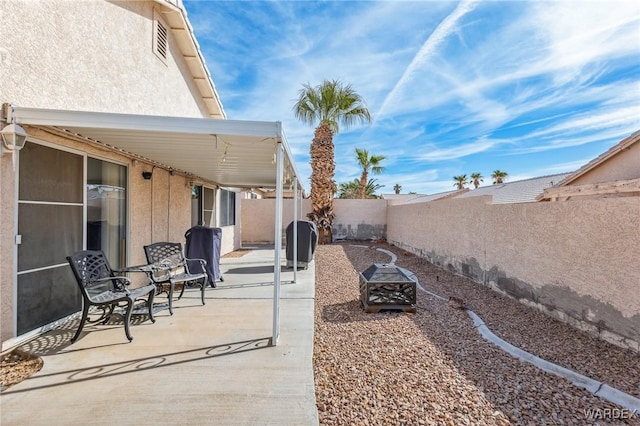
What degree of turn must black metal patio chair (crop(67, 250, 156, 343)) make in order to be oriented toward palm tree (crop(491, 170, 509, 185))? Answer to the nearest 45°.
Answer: approximately 45° to its left

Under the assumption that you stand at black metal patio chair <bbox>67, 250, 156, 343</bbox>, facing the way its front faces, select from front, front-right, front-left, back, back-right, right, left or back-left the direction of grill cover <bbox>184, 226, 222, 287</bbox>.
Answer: left

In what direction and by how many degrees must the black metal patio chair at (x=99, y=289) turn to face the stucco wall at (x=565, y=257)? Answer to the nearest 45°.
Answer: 0° — it already faces it

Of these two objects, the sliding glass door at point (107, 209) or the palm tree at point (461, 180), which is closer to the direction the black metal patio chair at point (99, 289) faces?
the palm tree

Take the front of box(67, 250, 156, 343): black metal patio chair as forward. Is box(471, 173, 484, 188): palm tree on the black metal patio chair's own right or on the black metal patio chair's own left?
on the black metal patio chair's own left

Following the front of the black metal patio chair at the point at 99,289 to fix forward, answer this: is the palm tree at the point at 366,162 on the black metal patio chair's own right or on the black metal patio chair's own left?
on the black metal patio chair's own left

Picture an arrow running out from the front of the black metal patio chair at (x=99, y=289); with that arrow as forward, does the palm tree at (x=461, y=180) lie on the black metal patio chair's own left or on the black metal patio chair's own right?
on the black metal patio chair's own left

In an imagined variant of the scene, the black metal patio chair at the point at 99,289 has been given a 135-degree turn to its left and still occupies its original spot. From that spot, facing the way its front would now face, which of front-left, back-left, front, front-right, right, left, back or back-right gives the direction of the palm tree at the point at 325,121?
front-right

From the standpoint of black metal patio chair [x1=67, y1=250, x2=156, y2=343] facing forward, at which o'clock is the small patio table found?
The small patio table is roughly at 9 o'clock from the black metal patio chair.

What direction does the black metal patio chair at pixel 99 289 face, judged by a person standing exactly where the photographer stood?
facing the viewer and to the right of the viewer
